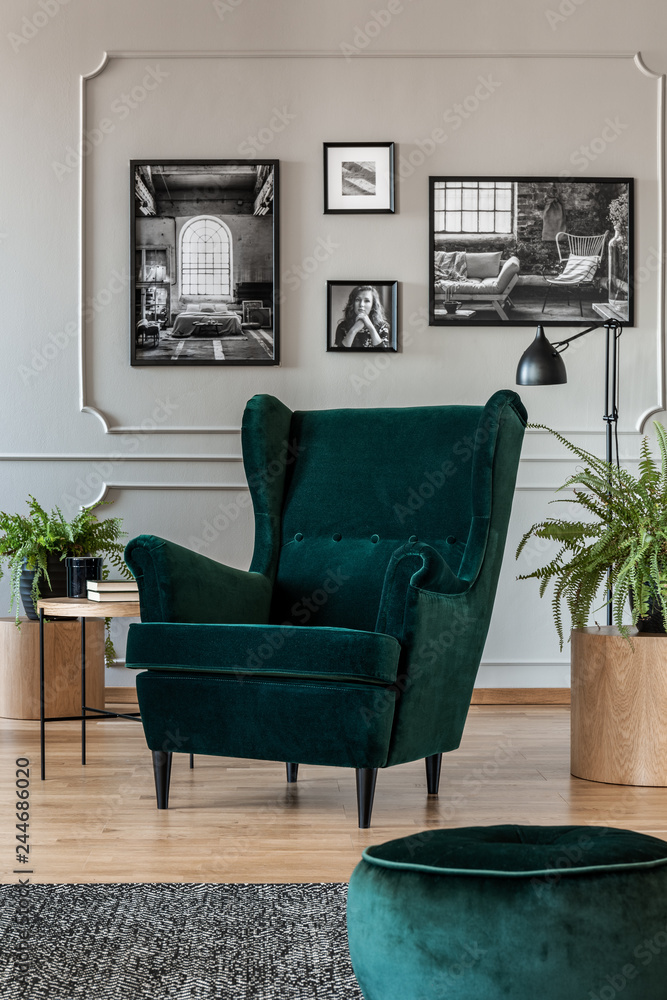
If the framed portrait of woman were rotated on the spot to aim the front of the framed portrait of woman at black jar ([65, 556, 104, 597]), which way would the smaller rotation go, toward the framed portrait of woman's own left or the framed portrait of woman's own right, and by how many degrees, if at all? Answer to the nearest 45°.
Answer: approximately 45° to the framed portrait of woman's own right

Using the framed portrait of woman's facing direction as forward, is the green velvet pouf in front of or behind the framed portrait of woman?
in front

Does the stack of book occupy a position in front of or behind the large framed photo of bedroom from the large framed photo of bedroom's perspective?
in front

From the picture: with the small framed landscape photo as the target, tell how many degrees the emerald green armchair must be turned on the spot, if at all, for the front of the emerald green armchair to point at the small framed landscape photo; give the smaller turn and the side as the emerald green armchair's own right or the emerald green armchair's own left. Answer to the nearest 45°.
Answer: approximately 135° to the emerald green armchair's own right

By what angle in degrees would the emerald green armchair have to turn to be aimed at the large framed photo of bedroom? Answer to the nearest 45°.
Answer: approximately 135° to its right

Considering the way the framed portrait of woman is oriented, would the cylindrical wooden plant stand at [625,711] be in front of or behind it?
in front

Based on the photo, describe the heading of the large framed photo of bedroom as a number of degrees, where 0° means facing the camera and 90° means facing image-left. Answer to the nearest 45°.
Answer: approximately 0°
